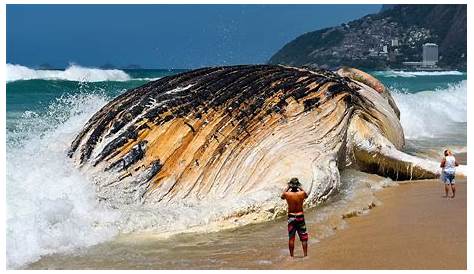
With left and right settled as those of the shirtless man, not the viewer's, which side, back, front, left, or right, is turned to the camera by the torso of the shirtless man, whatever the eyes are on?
back

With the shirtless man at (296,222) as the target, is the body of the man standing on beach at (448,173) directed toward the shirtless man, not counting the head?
no

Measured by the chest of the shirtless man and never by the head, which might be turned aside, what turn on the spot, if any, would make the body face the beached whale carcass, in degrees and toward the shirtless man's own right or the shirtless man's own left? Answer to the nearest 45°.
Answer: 0° — they already face it

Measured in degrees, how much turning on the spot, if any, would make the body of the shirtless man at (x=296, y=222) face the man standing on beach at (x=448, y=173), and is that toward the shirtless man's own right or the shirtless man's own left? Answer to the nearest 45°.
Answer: approximately 45° to the shirtless man's own right

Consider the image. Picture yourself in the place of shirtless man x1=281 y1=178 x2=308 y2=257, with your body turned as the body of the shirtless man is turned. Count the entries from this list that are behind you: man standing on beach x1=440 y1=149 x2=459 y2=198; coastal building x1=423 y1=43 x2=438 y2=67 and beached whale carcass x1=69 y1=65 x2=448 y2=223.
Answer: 0

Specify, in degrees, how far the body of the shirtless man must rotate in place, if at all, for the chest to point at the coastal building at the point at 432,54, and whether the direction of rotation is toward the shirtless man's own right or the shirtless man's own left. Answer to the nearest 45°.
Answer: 0° — they already face it
